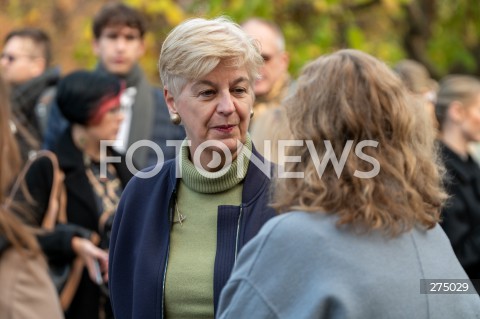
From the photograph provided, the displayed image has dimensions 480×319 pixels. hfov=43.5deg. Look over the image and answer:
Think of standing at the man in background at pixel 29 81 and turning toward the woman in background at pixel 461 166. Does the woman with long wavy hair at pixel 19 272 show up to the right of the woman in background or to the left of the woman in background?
right

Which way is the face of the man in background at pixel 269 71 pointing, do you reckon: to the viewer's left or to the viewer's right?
to the viewer's left

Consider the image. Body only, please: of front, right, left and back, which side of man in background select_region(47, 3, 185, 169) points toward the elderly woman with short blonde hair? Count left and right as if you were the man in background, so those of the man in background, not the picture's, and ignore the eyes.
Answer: front

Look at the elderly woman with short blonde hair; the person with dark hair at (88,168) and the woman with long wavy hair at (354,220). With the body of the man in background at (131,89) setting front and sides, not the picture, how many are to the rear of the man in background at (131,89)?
0

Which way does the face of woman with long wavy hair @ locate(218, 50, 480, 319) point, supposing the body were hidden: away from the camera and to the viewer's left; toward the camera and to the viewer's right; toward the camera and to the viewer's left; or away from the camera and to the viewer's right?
away from the camera and to the viewer's left

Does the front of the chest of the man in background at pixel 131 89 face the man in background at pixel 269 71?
no

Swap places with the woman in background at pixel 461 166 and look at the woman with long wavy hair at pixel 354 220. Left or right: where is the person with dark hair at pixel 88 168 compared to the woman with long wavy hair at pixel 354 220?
right

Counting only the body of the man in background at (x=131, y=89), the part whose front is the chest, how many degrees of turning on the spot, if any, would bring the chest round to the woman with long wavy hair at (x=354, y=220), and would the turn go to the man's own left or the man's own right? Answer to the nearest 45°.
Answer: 0° — they already face them

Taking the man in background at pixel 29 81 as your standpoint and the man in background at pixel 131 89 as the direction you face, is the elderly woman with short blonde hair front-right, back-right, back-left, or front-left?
front-right

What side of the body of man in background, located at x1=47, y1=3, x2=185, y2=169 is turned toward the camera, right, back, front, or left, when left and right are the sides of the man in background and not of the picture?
front
